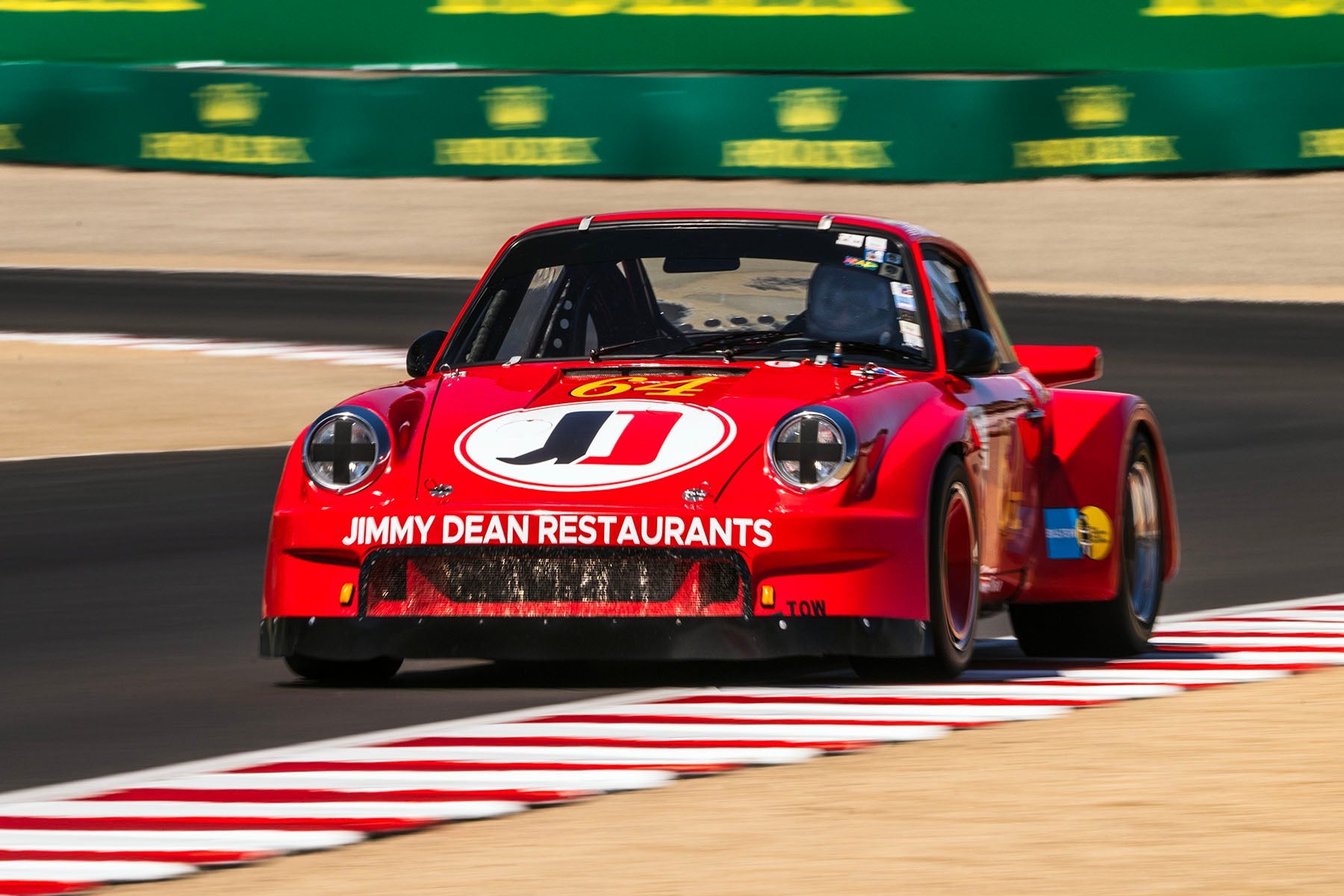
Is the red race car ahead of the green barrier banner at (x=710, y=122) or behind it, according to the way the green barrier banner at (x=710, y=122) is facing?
ahead

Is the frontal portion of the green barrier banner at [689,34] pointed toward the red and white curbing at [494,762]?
yes

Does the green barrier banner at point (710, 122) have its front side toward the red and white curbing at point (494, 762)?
yes

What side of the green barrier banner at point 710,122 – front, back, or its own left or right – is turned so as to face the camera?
front

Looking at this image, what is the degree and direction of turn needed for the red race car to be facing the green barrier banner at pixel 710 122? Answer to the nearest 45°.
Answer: approximately 180°

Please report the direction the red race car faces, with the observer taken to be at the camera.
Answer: facing the viewer

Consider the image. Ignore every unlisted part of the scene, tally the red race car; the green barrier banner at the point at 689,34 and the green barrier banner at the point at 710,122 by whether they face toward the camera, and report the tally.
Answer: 3

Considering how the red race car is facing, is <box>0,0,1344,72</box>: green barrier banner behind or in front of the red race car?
behind
